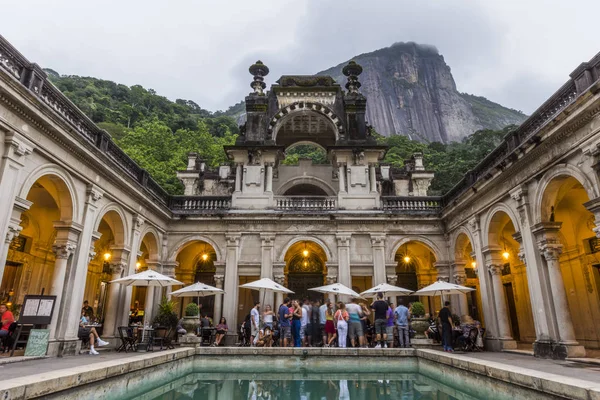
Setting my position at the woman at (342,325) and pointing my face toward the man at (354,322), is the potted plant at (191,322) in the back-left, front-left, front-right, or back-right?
back-left

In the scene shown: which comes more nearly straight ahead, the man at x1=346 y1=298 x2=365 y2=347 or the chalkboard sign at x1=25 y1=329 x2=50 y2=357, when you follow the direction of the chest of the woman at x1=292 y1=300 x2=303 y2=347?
the chalkboard sign

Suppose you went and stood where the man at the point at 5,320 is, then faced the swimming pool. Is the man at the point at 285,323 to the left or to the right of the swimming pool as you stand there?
left

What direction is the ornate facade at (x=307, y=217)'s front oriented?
toward the camera
